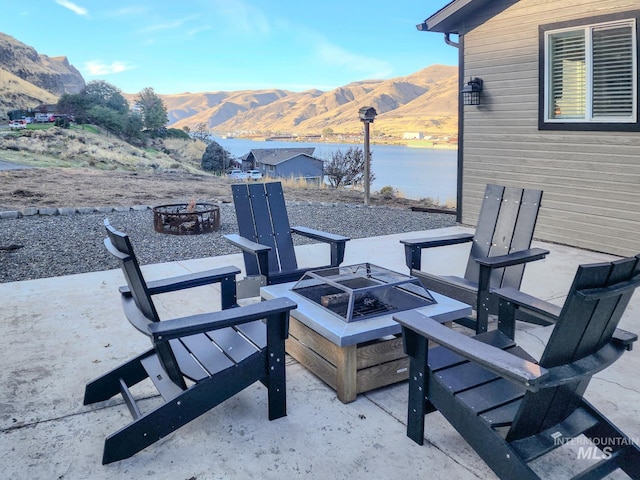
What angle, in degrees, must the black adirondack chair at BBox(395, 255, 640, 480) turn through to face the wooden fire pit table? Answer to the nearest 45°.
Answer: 0° — it already faces it

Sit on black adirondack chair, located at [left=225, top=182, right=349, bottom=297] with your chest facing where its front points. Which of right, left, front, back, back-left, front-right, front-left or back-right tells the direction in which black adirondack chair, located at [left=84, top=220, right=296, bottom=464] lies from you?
front-right

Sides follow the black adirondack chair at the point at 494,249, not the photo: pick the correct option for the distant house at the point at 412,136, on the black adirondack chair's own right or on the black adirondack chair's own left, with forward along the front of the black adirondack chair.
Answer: on the black adirondack chair's own right

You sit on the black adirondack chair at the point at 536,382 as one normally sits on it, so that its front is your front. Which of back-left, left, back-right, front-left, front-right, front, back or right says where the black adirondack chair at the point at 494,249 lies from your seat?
front-right

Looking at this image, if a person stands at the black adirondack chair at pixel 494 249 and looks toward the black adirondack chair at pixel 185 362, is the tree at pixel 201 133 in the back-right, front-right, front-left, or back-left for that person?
back-right

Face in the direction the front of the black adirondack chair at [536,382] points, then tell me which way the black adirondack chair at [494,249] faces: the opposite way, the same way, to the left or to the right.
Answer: to the left

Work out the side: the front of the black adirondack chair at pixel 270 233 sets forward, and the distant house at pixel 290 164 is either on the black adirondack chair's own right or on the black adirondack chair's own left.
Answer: on the black adirondack chair's own left

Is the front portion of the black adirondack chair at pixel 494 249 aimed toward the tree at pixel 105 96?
no

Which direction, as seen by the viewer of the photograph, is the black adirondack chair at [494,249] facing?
facing the viewer and to the left of the viewer

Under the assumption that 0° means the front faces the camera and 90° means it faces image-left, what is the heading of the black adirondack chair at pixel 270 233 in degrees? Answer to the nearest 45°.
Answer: approximately 315°

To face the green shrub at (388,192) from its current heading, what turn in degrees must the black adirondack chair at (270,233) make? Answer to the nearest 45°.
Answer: approximately 135° to its left

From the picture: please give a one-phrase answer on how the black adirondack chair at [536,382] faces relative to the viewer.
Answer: facing away from the viewer and to the left of the viewer

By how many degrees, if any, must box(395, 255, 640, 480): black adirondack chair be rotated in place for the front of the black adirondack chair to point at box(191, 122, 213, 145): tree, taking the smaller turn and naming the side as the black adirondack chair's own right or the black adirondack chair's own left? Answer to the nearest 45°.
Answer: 0° — it already faces it

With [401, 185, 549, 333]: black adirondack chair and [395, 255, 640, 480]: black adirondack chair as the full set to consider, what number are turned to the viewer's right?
0

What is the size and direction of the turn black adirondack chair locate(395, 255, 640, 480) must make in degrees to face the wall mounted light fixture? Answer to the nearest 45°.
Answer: approximately 45° to its right

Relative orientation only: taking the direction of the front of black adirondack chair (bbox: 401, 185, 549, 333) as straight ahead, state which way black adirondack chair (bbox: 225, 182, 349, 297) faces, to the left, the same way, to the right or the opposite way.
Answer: to the left

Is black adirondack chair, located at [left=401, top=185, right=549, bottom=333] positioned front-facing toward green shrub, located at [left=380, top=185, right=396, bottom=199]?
no
